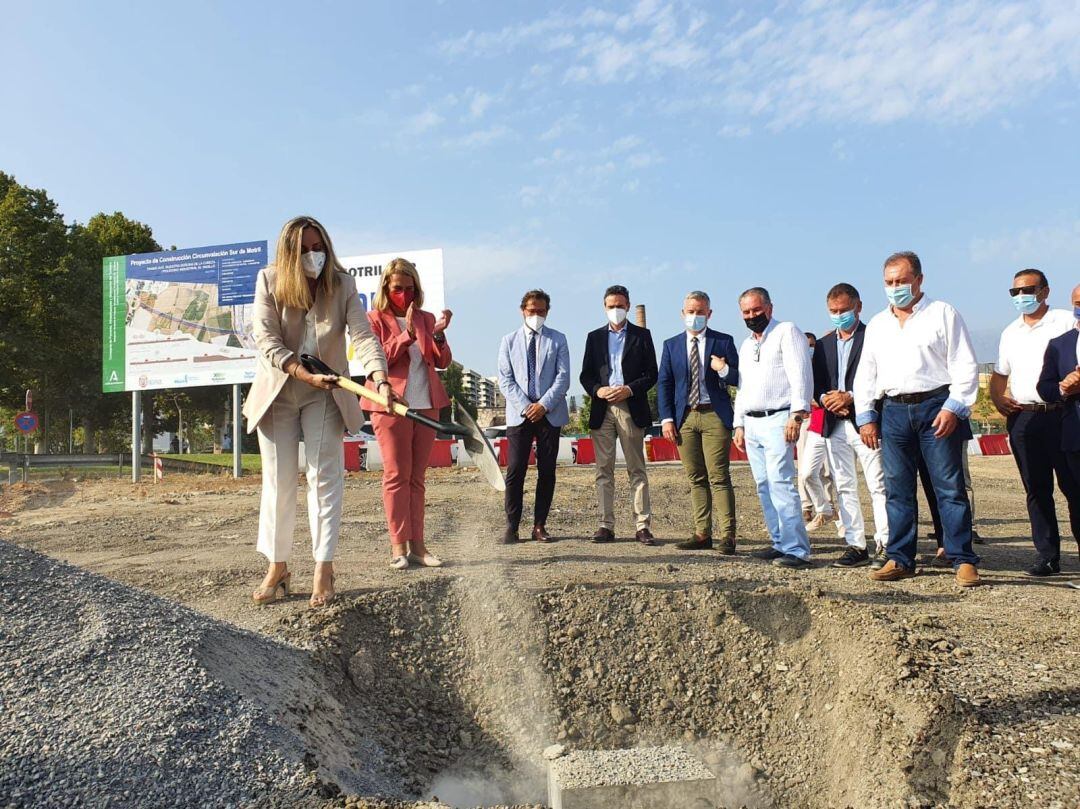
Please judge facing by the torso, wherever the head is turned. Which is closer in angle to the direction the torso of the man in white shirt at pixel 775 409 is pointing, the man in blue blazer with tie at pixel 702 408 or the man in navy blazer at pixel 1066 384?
the man in blue blazer with tie

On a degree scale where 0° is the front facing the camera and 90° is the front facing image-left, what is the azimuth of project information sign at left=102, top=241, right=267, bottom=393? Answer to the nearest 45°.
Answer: approximately 0°

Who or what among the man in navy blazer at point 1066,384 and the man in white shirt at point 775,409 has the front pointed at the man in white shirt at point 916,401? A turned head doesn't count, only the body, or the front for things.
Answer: the man in navy blazer

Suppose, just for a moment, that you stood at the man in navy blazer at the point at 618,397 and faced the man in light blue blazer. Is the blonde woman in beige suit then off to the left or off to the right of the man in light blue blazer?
left

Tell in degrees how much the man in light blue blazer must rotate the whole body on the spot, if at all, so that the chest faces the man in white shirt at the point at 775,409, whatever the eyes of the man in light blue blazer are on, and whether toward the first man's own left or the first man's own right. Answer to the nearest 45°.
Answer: approximately 45° to the first man's own left

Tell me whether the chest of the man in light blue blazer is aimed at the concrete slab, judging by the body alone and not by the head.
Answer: yes

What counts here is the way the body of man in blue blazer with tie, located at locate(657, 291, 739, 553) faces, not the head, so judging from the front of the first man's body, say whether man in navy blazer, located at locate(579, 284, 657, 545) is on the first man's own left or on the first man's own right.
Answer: on the first man's own right

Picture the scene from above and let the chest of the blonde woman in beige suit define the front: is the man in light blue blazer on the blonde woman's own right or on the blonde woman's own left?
on the blonde woman's own left

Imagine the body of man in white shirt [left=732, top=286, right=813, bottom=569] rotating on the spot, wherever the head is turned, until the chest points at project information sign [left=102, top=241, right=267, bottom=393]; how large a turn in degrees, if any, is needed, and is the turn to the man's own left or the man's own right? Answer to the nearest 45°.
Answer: approximately 90° to the man's own right

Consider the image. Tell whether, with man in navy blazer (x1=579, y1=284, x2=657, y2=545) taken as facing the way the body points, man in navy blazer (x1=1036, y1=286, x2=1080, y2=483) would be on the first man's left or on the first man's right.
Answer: on the first man's left

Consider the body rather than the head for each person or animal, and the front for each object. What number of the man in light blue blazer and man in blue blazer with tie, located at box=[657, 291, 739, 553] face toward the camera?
2

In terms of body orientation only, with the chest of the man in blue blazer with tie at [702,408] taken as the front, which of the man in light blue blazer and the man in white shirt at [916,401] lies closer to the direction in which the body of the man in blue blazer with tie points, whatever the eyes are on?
the man in white shirt
